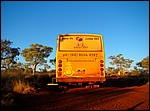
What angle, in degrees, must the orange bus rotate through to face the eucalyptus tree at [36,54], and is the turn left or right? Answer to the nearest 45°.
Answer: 0° — it already faces it

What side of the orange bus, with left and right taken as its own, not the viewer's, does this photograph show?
back

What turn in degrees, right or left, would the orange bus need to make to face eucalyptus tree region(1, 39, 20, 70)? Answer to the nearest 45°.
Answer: approximately 45° to its left
